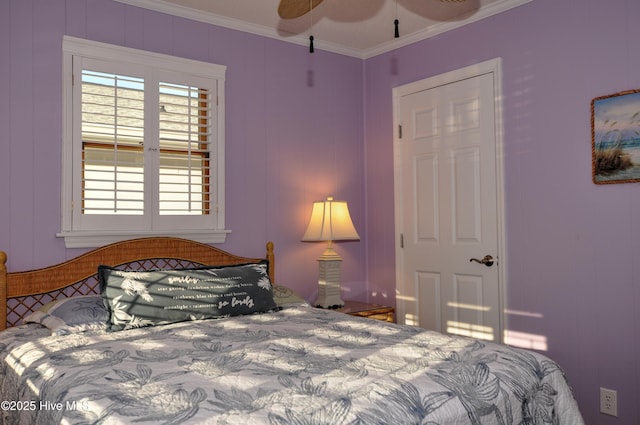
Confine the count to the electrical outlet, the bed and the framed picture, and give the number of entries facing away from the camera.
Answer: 0

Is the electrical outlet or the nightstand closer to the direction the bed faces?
the electrical outlet

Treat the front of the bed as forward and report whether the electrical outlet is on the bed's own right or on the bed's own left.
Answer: on the bed's own left

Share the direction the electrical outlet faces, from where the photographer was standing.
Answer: facing the viewer and to the left of the viewer

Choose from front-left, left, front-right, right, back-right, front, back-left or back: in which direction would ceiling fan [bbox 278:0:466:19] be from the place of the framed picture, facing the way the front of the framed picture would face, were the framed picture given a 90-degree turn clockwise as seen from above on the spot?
left

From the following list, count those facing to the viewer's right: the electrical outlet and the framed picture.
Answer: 0

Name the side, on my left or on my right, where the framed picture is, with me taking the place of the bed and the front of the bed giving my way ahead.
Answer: on my left

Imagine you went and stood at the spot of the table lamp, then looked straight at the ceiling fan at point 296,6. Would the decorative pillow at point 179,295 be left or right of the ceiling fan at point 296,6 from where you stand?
right

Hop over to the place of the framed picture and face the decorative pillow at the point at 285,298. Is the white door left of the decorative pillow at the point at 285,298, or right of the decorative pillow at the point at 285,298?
right

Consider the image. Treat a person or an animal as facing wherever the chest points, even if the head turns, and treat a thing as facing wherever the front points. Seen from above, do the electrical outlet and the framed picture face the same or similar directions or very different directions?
same or similar directions

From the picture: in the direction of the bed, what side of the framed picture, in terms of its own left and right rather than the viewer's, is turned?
front

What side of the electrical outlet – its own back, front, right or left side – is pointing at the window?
front

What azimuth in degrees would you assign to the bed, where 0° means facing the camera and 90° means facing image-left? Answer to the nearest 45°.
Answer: approximately 315°
